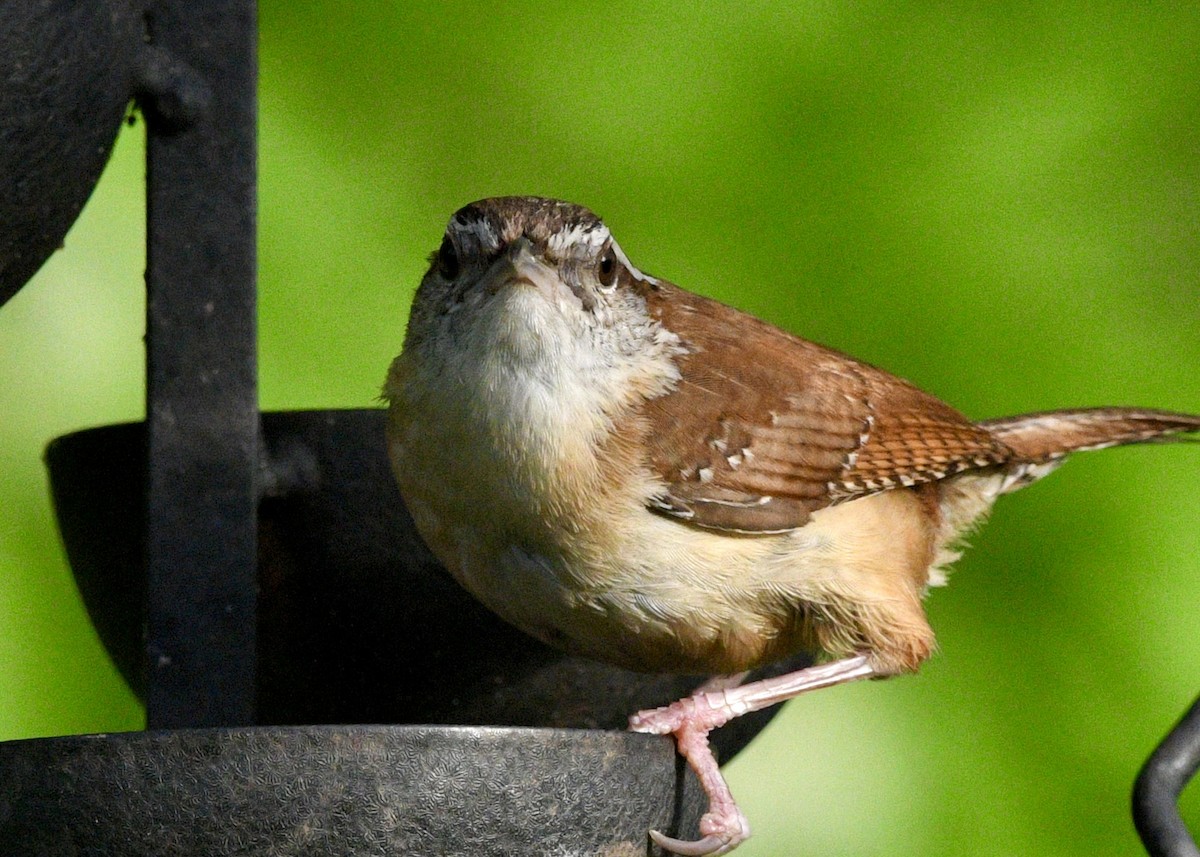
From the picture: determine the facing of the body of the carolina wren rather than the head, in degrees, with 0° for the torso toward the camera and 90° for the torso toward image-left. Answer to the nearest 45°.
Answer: approximately 45°
